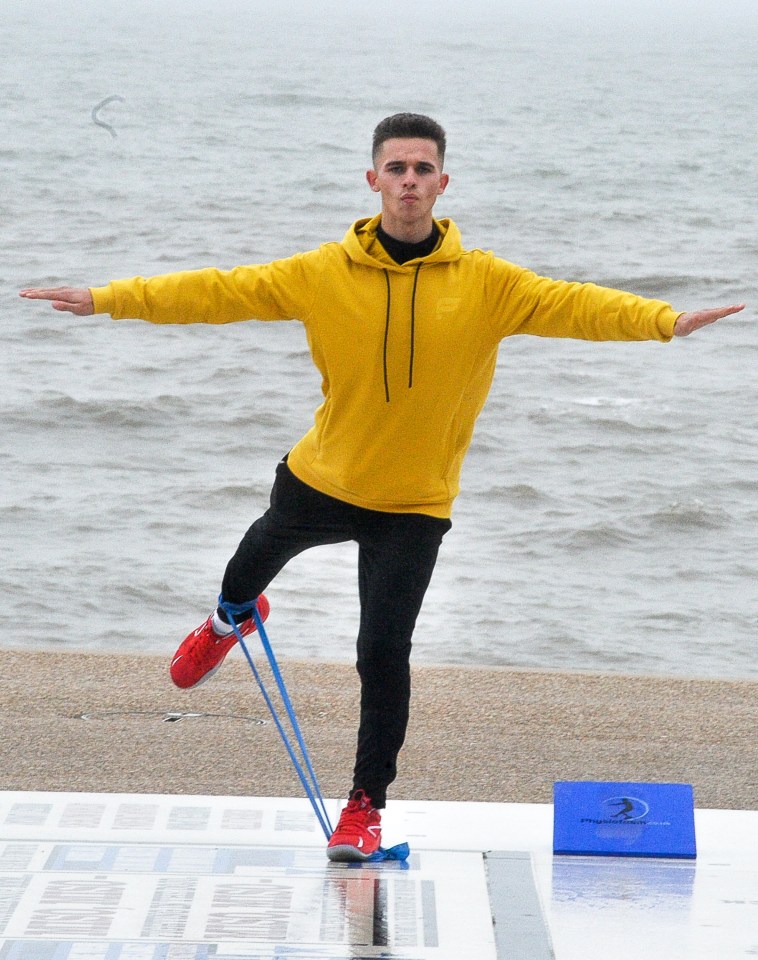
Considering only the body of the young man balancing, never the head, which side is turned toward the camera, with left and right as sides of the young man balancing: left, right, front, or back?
front

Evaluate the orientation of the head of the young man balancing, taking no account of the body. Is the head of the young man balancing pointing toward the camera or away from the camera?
toward the camera
